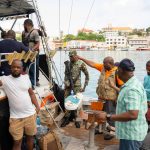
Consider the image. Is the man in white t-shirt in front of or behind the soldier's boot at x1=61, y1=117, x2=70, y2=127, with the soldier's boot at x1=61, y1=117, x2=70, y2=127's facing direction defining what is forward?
in front

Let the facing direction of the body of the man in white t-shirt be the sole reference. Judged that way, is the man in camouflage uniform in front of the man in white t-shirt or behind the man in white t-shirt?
behind

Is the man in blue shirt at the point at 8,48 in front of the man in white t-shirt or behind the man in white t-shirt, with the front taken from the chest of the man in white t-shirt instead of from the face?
behind

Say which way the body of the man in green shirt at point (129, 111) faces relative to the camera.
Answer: to the viewer's left

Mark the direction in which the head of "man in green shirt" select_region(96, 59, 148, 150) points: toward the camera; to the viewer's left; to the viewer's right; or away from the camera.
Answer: to the viewer's left

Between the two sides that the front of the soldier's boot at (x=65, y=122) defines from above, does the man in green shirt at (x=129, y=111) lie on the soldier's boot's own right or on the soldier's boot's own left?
on the soldier's boot's own left

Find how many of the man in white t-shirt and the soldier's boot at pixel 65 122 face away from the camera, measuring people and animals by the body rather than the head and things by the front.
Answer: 0

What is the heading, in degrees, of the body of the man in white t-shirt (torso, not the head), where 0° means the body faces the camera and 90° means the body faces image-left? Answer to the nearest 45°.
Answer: approximately 0°
